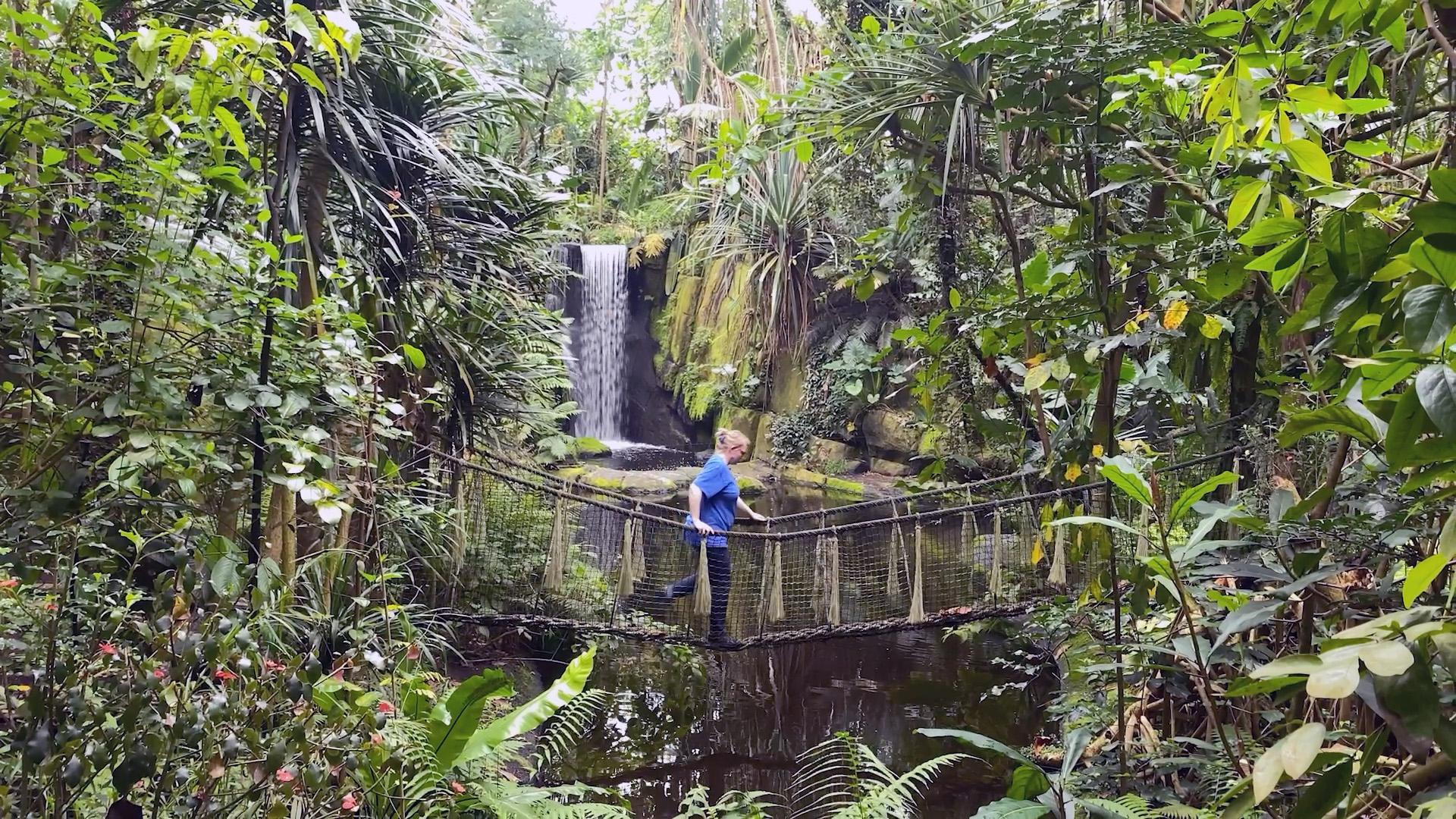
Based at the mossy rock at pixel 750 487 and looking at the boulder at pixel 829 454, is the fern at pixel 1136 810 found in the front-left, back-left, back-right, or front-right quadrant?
back-right

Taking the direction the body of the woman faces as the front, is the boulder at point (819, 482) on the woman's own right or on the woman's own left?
on the woman's own left

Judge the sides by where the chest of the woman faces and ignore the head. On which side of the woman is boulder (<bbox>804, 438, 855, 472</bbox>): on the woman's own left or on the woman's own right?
on the woman's own left

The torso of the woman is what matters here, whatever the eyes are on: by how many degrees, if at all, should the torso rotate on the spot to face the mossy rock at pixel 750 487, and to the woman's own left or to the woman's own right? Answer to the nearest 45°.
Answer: approximately 90° to the woman's own left

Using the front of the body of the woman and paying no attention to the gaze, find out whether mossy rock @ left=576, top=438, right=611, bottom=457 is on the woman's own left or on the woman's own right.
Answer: on the woman's own left

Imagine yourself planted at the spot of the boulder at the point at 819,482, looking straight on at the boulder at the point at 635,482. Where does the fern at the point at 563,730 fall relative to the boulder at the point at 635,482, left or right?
left

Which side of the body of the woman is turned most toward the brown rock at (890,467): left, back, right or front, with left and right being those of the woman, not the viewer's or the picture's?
left

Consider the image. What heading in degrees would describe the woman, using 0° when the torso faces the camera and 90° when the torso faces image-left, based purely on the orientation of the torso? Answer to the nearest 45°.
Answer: approximately 270°

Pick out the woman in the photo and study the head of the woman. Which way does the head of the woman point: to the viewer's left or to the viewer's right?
to the viewer's right
